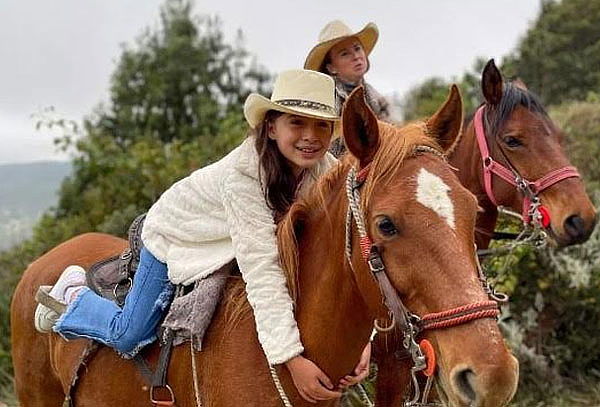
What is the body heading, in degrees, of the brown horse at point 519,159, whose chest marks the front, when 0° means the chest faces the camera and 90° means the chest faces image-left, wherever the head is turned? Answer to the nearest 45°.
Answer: approximately 315°

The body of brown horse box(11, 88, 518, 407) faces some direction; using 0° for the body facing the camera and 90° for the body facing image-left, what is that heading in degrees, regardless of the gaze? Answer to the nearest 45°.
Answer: approximately 315°

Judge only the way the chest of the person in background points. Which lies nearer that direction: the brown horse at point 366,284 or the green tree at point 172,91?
the brown horse

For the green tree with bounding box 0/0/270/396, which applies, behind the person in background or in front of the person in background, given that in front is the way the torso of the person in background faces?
behind

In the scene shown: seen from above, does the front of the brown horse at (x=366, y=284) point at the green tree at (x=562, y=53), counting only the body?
no

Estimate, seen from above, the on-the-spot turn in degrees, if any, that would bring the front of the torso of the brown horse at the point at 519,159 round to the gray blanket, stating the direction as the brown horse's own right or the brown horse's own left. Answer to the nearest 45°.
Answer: approximately 90° to the brown horse's own right

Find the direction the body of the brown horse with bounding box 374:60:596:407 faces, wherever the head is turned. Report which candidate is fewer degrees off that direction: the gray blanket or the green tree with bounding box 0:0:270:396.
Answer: the gray blanket

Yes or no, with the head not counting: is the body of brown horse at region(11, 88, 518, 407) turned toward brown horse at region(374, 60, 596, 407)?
no

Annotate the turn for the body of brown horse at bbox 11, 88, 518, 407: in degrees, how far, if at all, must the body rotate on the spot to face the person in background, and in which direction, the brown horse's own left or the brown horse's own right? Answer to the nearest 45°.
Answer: approximately 135° to the brown horse's own left

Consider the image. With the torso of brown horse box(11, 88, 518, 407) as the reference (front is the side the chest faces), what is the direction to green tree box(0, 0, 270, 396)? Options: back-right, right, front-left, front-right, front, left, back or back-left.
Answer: back-left

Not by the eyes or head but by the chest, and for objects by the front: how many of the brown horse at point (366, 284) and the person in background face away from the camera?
0

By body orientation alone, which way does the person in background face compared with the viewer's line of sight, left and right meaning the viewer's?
facing the viewer and to the right of the viewer

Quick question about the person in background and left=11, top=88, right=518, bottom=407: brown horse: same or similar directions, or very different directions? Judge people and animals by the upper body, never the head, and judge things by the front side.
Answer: same or similar directions

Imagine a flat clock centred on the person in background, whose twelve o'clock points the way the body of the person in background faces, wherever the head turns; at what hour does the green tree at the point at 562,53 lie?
The green tree is roughly at 8 o'clock from the person in background.
